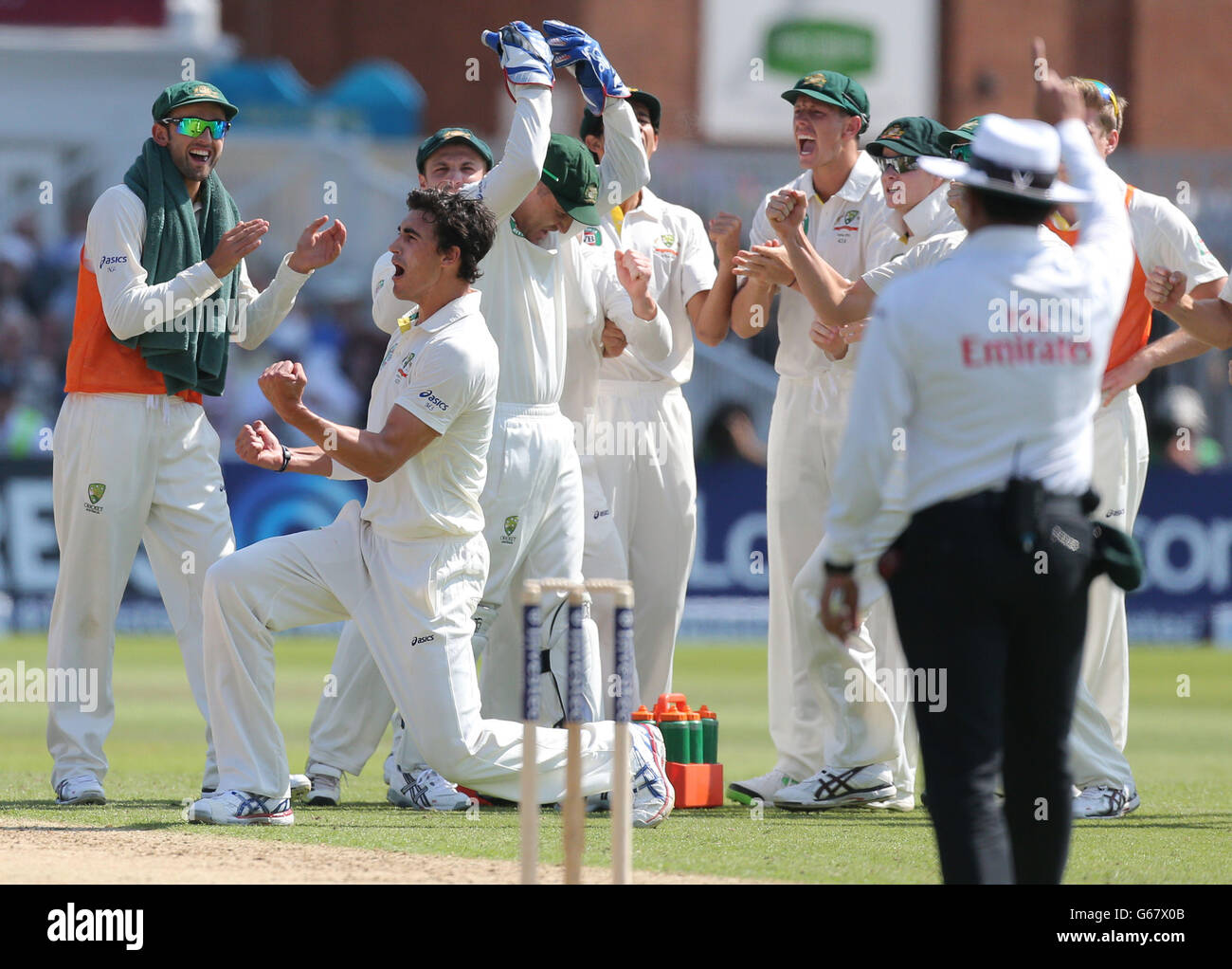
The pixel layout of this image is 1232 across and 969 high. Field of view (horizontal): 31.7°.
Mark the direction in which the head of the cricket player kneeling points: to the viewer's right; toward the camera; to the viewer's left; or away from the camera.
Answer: to the viewer's left

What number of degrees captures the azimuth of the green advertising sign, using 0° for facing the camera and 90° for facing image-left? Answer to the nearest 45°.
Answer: approximately 0°

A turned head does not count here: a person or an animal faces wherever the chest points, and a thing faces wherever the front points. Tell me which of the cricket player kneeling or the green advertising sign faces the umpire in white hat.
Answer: the green advertising sign

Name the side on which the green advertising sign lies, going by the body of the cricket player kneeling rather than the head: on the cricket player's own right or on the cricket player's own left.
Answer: on the cricket player's own right

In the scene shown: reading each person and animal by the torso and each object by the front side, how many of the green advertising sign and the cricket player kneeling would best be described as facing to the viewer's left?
1

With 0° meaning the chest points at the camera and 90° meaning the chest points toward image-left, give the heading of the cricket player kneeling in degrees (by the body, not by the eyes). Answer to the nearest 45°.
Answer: approximately 90°

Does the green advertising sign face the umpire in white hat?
yes

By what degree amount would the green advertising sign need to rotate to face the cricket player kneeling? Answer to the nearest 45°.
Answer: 0° — it already faces them

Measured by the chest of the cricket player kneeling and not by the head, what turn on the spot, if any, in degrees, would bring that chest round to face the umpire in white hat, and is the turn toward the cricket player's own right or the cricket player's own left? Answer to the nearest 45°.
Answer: approximately 135° to the cricket player's own left
